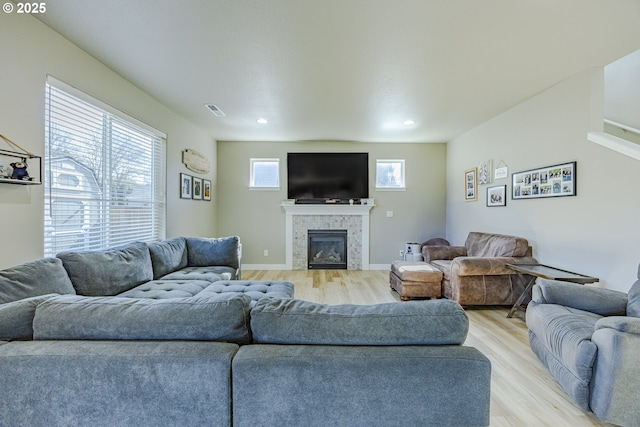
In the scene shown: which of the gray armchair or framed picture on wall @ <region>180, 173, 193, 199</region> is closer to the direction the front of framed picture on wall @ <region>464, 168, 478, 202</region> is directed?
the framed picture on wall

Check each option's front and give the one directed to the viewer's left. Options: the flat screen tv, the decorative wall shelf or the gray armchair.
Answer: the gray armchair

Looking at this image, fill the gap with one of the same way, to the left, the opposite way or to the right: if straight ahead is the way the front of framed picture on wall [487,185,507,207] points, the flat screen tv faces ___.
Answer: to the left

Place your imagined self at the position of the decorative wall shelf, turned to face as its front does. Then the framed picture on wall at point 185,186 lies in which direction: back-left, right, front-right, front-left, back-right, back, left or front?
left

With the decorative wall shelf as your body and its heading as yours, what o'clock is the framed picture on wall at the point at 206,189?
The framed picture on wall is roughly at 9 o'clock from the decorative wall shelf.

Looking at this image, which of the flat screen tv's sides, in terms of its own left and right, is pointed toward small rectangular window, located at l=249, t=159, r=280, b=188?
right

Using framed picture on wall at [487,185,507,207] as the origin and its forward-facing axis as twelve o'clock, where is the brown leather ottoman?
The brown leather ottoman is roughly at 12 o'clock from the framed picture on wall.

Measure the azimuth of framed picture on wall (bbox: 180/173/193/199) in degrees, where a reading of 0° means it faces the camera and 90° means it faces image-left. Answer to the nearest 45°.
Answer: approximately 315°

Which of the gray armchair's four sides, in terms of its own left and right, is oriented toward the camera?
left

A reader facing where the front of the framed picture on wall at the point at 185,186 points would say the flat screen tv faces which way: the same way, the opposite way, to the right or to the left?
to the right
